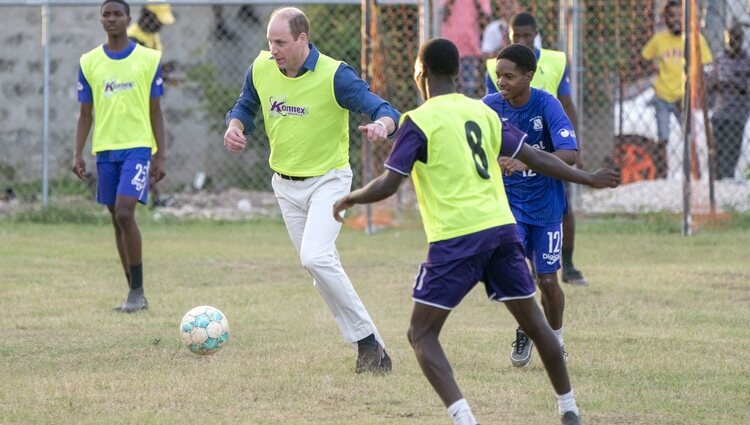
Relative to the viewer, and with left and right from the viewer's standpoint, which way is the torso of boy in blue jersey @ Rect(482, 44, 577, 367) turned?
facing the viewer and to the left of the viewer

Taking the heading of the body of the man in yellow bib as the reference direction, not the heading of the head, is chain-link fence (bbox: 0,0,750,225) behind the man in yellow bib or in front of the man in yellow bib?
behind

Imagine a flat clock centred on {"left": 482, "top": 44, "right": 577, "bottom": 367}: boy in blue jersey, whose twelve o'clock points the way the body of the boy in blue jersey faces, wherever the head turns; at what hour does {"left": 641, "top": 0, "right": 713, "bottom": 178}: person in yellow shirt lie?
The person in yellow shirt is roughly at 5 o'clock from the boy in blue jersey.

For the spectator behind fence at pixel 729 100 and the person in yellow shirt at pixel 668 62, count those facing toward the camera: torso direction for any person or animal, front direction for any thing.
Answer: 2

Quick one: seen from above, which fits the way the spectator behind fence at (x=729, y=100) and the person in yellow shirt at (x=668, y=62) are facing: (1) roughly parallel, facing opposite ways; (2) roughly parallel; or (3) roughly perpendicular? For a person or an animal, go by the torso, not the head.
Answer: roughly parallel

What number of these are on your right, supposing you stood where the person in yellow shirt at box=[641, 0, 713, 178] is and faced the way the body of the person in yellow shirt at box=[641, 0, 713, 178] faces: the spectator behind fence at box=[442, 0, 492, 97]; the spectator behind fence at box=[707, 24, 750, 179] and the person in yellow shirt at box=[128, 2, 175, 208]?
2

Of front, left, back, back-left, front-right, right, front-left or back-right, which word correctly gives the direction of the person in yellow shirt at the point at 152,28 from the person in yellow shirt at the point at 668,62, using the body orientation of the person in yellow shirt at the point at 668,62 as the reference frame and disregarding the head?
right

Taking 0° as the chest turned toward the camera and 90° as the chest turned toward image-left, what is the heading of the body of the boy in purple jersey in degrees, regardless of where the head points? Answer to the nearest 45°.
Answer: approximately 135°

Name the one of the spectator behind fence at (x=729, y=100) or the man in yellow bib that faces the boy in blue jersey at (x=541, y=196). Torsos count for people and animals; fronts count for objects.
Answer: the spectator behind fence

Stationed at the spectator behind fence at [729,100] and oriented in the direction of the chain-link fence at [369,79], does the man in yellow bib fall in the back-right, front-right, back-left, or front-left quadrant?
front-left

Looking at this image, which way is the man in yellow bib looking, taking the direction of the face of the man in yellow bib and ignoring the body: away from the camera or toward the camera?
toward the camera

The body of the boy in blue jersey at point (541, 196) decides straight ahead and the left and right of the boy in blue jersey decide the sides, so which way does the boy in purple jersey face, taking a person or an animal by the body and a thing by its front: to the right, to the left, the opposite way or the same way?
to the right

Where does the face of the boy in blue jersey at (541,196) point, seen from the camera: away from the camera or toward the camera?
toward the camera

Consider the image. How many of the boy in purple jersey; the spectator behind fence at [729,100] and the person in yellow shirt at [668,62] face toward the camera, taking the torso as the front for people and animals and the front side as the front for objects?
2

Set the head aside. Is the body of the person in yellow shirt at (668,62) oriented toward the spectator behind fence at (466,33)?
no

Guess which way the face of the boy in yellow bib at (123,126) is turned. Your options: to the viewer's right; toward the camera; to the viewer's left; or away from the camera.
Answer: toward the camera

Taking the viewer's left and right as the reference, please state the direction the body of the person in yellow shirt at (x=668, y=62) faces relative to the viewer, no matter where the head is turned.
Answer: facing the viewer

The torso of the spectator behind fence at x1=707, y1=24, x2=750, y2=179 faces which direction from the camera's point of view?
toward the camera

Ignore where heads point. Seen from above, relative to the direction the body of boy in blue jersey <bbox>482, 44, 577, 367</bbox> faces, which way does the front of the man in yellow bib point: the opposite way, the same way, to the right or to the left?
the same way

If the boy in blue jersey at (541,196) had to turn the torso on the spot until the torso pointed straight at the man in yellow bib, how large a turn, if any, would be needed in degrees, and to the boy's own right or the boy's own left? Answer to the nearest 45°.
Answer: approximately 45° to the boy's own right

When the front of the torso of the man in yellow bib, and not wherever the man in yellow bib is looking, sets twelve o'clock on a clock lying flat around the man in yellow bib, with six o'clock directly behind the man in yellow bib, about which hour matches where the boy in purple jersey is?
The boy in purple jersey is roughly at 10 o'clock from the man in yellow bib.
